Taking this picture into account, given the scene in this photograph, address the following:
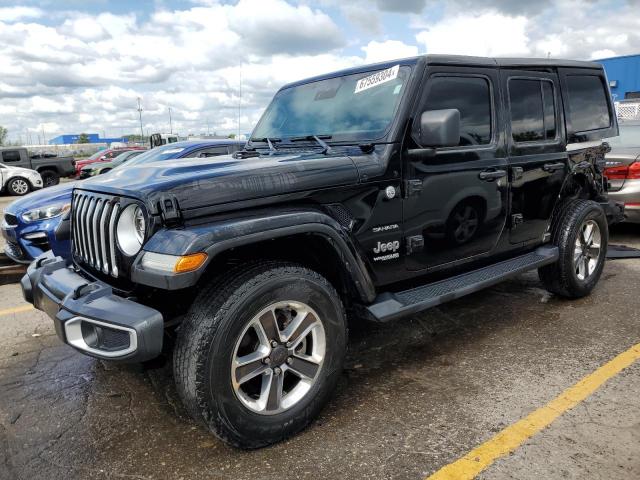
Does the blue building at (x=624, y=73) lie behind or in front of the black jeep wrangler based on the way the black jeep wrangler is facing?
behind

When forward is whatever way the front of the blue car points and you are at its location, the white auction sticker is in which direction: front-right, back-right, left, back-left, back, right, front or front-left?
left

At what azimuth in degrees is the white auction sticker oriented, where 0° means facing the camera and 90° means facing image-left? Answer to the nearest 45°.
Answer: approximately 45°

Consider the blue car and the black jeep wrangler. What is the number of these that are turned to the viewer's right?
0

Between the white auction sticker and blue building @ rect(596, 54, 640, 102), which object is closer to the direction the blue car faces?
the white auction sticker

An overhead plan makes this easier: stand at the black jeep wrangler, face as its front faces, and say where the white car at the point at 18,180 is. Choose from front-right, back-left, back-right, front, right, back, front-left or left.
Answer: right

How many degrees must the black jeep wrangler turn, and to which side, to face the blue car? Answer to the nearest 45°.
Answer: approximately 90° to its right

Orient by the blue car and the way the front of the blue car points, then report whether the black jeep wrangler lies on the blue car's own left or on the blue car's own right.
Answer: on the blue car's own left

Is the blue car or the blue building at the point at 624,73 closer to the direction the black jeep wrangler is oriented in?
the blue car
